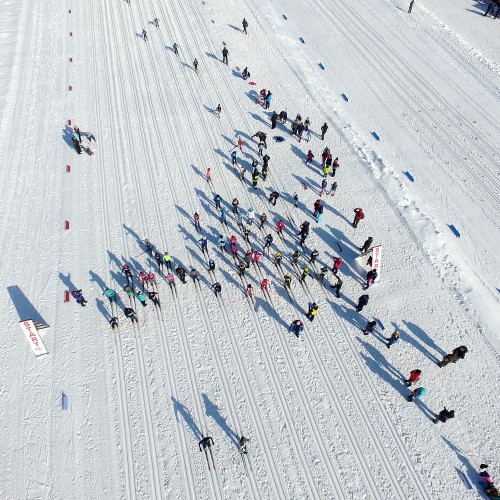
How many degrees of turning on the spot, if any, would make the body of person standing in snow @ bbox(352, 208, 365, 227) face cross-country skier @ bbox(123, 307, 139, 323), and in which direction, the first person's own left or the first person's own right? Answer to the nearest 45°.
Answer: approximately 45° to the first person's own left

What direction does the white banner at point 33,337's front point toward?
toward the camera

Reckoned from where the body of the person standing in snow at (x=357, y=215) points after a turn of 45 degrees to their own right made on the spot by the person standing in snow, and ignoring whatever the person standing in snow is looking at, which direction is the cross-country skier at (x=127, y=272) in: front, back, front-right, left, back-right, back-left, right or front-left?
left

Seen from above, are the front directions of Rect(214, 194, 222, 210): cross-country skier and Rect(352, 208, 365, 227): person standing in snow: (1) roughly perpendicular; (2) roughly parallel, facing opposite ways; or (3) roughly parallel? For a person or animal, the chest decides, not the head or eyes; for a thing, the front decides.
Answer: roughly perpendicular

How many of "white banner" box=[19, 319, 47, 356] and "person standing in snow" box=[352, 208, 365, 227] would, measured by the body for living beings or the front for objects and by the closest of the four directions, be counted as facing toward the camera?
1

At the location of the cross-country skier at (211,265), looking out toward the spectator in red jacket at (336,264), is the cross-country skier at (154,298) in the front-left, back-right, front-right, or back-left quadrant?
back-right

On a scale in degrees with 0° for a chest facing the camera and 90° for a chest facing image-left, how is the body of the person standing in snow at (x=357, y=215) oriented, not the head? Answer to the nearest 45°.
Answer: approximately 90°

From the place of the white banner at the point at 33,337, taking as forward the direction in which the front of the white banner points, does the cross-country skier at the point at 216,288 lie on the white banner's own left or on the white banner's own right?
on the white banner's own left

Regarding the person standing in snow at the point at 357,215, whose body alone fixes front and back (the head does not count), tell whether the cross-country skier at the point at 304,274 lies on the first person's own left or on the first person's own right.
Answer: on the first person's own left
